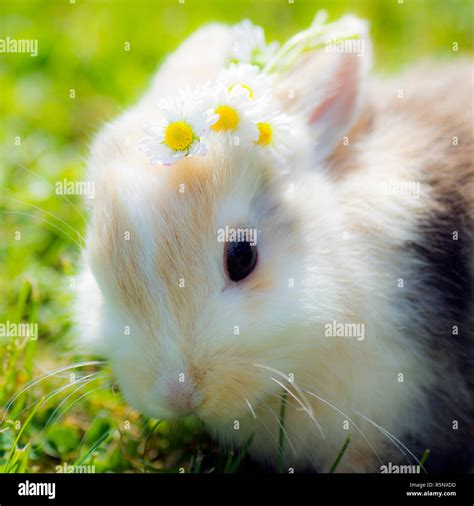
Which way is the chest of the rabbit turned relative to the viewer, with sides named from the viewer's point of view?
facing the viewer and to the left of the viewer

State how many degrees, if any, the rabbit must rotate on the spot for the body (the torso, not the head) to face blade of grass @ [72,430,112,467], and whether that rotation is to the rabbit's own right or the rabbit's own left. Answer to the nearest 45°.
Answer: approximately 45° to the rabbit's own right
